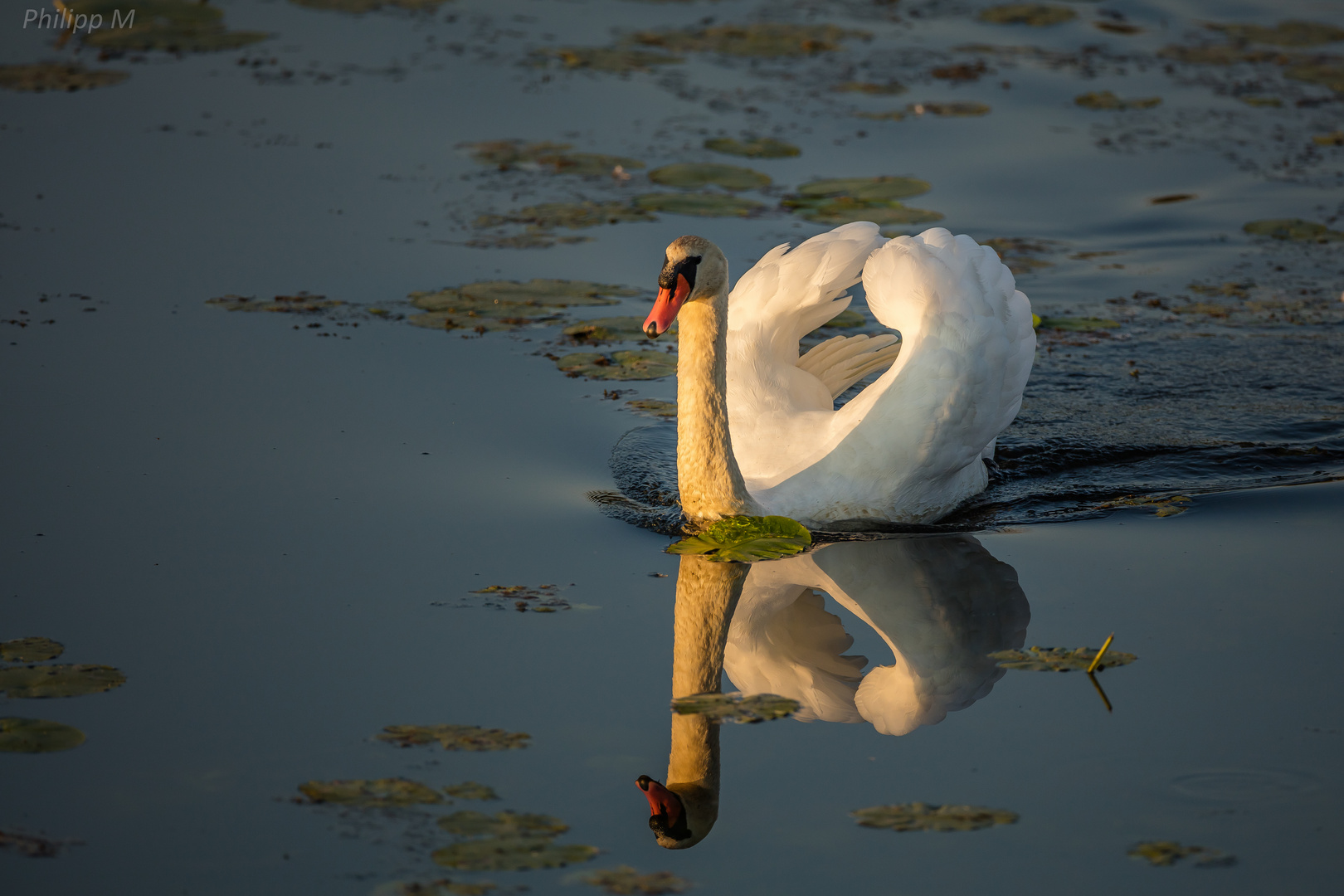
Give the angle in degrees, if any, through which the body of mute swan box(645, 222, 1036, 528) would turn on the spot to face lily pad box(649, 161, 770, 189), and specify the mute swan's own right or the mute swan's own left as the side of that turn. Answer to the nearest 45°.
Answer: approximately 135° to the mute swan's own right

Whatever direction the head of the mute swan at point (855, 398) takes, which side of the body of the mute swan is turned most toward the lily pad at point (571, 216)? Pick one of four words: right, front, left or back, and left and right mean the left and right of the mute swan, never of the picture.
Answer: right

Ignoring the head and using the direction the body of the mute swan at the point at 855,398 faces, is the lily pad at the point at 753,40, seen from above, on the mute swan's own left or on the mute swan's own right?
on the mute swan's own right

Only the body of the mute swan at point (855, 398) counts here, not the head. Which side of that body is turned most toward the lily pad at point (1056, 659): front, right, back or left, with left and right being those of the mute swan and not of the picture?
left

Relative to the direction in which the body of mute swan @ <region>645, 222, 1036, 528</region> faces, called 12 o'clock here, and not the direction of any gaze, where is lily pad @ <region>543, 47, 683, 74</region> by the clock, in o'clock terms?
The lily pad is roughly at 4 o'clock from the mute swan.

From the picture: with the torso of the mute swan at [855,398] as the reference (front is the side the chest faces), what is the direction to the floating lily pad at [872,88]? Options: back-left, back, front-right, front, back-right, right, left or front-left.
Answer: back-right

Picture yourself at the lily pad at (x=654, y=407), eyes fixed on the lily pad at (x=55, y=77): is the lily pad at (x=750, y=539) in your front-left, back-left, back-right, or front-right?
back-left

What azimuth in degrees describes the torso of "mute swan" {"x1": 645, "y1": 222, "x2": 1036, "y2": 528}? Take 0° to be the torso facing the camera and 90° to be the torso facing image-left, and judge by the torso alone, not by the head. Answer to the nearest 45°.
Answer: approximately 45°

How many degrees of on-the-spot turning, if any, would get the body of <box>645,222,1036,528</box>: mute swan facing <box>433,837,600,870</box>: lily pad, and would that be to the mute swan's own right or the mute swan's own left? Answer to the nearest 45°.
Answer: approximately 45° to the mute swan's own left

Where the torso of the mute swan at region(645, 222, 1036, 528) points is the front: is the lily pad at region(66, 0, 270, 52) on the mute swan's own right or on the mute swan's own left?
on the mute swan's own right

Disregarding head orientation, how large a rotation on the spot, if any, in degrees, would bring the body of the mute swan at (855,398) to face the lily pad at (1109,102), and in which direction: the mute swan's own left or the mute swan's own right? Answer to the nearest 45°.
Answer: approximately 135° to the mute swan's own right

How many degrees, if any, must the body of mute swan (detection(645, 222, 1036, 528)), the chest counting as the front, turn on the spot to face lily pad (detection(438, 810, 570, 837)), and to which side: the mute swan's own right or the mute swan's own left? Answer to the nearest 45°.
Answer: approximately 45° to the mute swan's own left
